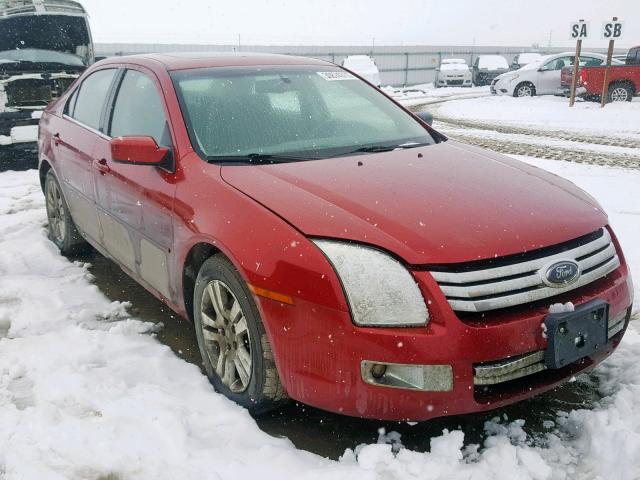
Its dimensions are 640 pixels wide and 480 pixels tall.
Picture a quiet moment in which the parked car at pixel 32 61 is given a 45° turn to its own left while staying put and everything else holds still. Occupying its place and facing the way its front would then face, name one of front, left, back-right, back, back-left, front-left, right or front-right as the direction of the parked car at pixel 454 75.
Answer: left

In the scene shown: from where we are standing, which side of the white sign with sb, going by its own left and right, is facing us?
front

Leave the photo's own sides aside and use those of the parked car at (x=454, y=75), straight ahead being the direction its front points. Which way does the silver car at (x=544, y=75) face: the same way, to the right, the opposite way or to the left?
to the right

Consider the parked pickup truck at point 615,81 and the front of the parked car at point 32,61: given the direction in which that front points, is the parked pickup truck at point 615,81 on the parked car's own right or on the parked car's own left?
on the parked car's own left

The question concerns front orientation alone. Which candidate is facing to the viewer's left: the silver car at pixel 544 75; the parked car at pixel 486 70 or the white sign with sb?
the silver car

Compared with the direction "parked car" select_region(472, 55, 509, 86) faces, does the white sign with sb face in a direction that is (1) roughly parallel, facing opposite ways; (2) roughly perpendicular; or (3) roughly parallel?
roughly parallel

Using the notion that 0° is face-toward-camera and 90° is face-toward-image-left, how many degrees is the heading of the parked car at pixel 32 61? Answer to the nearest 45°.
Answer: approximately 0°

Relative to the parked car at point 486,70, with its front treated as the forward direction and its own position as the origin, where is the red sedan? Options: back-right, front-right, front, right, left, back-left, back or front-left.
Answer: front

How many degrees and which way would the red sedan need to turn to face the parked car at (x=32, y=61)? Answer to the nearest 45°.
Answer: approximately 180°

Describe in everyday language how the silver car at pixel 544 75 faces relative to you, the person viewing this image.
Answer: facing to the left of the viewer

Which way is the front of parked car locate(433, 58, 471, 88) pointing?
toward the camera

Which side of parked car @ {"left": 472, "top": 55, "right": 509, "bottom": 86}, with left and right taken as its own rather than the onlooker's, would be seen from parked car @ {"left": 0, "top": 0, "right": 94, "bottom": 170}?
front

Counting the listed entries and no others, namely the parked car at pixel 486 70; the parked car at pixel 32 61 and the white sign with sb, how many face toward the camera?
3

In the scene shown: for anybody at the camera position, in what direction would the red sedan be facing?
facing the viewer and to the right of the viewer
